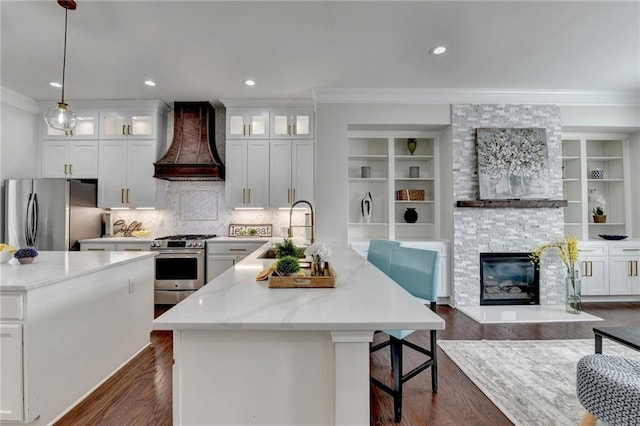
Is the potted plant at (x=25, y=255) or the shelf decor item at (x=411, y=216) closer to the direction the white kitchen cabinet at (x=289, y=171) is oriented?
the potted plant

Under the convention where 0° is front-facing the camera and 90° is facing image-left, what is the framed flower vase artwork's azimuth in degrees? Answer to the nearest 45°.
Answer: approximately 0°

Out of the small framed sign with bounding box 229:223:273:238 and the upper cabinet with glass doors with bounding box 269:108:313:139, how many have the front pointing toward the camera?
2

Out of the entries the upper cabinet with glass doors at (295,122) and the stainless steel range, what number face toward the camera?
2

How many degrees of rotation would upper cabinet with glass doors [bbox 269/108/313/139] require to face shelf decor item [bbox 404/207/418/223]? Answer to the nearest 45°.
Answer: approximately 90° to its left
